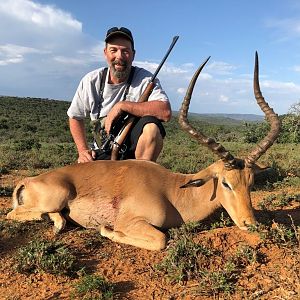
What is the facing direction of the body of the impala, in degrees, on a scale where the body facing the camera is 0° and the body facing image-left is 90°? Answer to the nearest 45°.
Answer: approximately 270°
